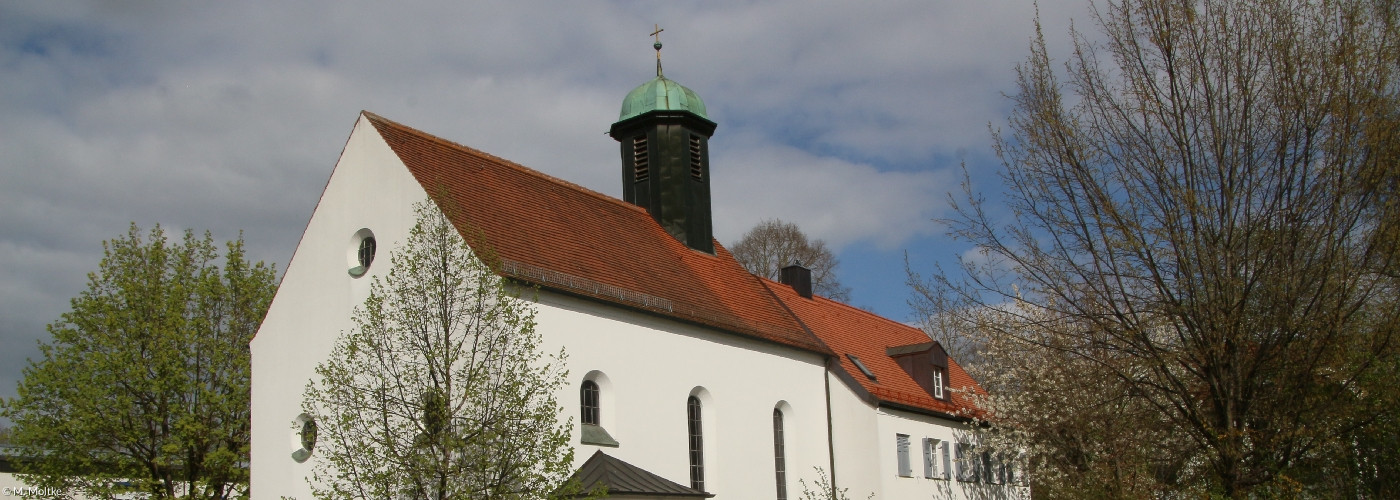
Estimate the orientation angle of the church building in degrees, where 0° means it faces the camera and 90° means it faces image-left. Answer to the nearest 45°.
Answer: approximately 45°

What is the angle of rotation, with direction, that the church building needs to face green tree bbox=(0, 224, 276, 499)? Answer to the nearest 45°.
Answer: approximately 45° to its right

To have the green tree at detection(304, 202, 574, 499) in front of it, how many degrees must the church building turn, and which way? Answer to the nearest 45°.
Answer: approximately 45° to its left
